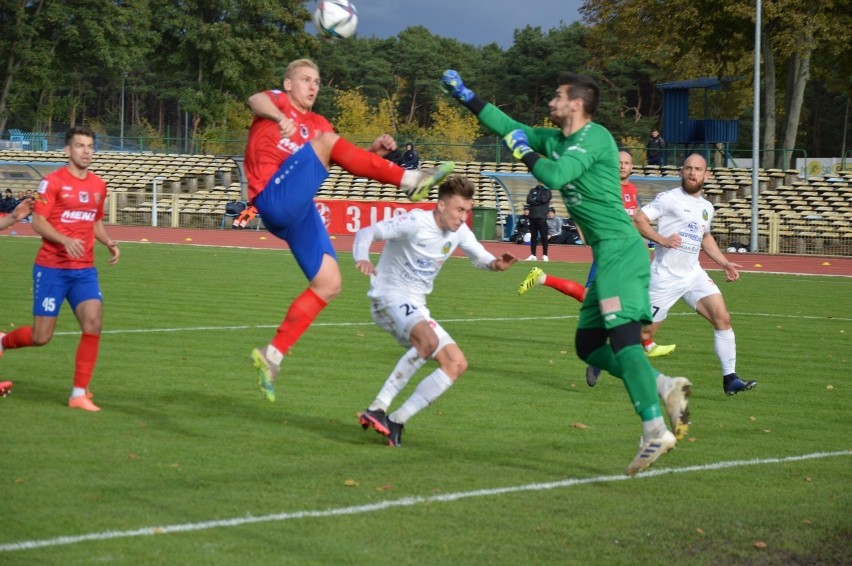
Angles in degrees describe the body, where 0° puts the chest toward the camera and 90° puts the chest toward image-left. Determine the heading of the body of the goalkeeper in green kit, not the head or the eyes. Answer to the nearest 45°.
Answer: approximately 90°

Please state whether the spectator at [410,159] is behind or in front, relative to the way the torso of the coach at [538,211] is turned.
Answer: behind

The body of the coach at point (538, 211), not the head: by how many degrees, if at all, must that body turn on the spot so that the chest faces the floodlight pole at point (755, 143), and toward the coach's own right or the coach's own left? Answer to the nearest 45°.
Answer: approximately 135° to the coach's own left

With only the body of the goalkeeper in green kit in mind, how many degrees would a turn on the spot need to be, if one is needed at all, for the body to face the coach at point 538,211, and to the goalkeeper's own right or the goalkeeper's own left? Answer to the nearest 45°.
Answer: approximately 90° to the goalkeeper's own right

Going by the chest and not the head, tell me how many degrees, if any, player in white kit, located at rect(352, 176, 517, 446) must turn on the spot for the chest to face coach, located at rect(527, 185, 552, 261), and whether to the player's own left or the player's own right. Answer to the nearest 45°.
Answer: approximately 135° to the player's own left

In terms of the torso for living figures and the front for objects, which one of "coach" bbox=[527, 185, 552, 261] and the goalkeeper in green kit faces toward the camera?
the coach

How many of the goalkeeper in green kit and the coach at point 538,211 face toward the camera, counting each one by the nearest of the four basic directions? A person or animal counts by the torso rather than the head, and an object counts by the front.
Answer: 1

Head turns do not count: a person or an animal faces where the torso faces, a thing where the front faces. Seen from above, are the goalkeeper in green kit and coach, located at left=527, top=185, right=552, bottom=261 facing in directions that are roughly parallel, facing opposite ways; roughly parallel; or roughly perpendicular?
roughly perpendicular

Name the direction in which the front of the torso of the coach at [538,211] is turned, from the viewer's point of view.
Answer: toward the camera

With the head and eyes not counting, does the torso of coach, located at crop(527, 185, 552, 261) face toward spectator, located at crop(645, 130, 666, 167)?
no

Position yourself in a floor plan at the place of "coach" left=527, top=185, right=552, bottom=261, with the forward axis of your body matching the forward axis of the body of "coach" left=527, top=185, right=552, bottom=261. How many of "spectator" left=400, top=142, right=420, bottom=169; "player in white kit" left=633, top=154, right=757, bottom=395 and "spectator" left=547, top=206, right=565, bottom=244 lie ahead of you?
1

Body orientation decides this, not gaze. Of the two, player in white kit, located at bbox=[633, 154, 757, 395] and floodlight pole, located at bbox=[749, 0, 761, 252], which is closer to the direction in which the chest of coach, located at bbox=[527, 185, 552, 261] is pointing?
the player in white kit

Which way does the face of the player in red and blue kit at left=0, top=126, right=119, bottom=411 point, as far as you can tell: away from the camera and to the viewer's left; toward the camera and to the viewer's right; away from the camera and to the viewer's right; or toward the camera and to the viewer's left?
toward the camera and to the viewer's right

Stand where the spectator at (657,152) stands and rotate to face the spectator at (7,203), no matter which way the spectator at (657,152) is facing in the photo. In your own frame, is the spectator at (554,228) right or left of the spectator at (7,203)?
left
